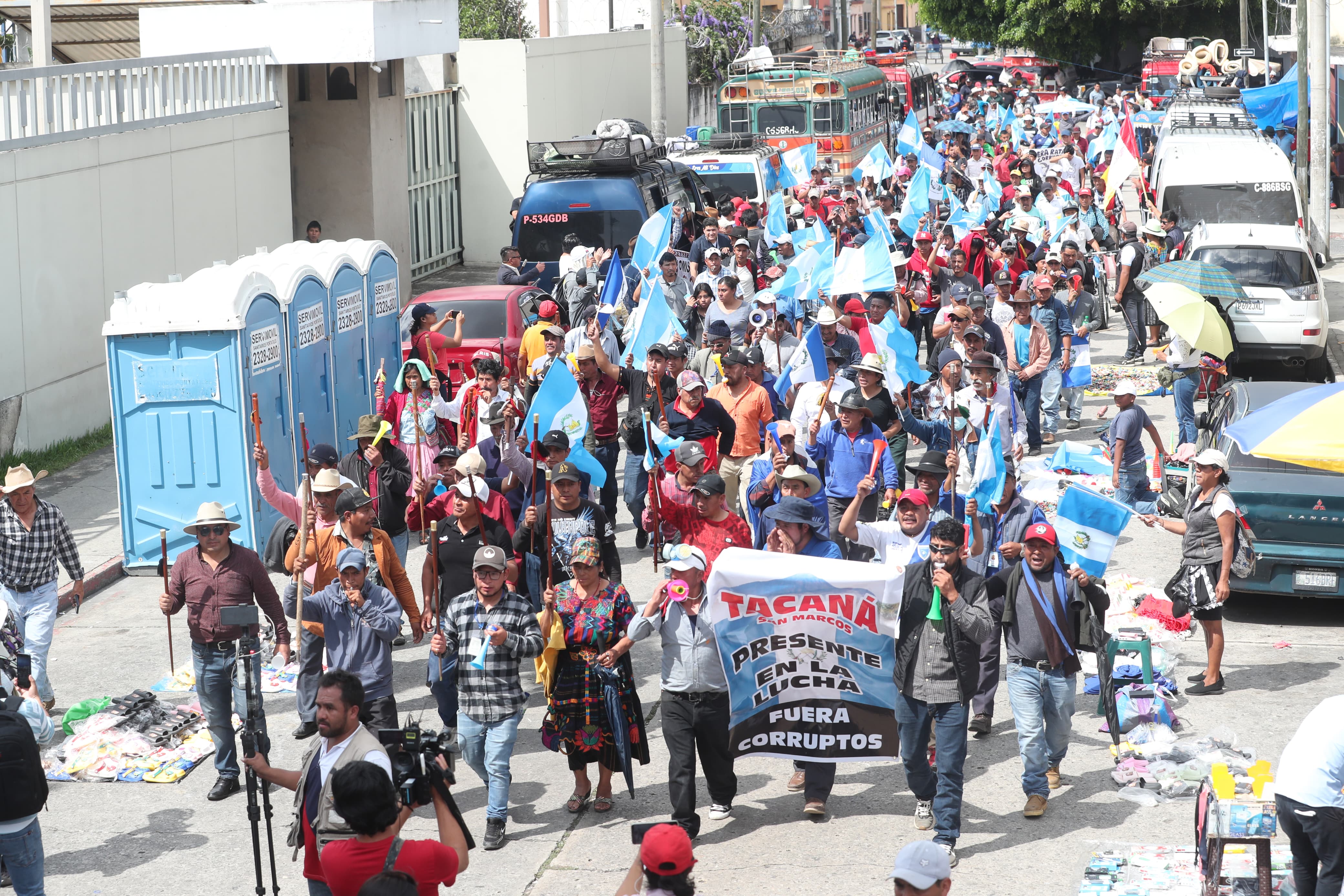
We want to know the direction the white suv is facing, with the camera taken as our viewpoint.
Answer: facing away from the viewer

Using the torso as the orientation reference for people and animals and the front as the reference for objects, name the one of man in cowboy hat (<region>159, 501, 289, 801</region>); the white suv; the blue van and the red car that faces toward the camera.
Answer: the man in cowboy hat

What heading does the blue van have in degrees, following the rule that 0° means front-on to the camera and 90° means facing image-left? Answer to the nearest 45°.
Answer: approximately 225°

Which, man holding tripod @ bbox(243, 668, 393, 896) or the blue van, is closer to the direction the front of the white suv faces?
the blue van

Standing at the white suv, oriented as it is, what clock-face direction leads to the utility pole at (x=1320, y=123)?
The utility pole is roughly at 12 o'clock from the white suv.

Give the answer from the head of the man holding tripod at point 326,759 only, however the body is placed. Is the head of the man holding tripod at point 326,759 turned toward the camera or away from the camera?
toward the camera

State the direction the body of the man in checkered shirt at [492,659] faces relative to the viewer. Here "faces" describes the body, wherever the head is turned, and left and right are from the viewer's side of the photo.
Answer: facing the viewer

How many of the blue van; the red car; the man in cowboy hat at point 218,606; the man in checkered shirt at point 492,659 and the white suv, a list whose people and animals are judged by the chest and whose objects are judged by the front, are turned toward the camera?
2
